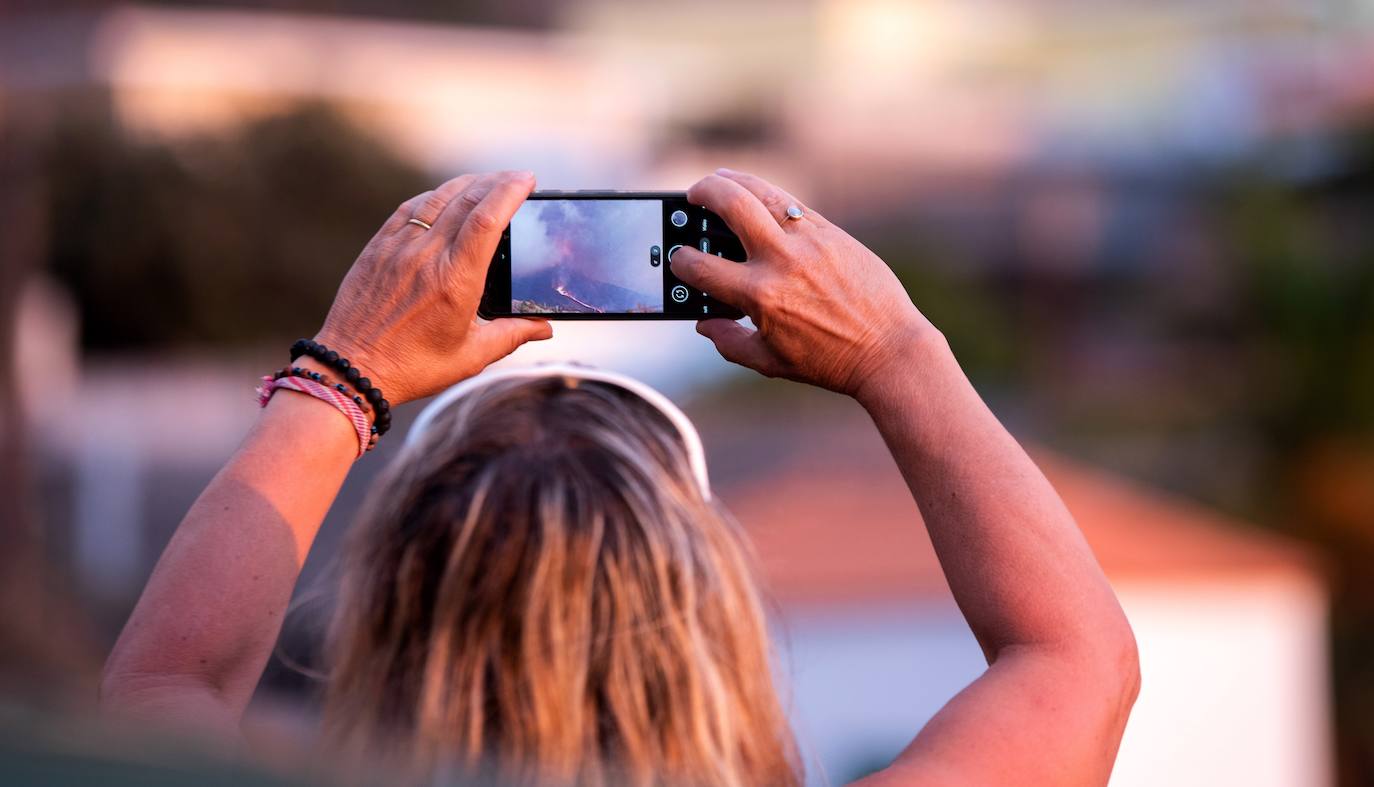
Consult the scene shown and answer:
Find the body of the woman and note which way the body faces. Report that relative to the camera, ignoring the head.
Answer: away from the camera

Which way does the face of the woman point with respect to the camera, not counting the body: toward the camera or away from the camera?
away from the camera
